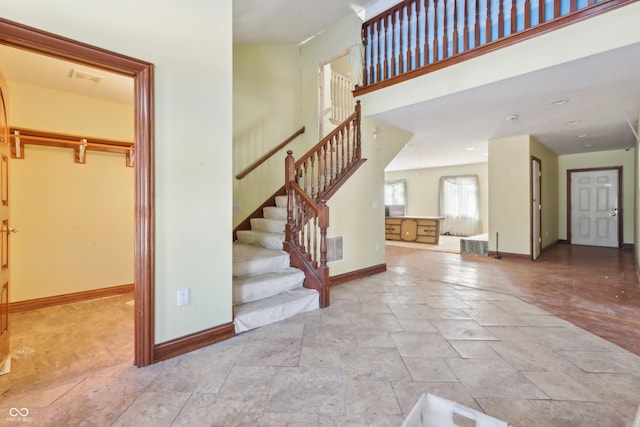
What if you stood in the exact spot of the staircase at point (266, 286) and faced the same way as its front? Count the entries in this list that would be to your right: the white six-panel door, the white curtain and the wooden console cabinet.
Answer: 0

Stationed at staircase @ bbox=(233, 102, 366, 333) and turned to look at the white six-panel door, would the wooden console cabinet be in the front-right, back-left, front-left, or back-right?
front-left

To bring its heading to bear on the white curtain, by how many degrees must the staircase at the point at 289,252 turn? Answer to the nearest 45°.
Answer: approximately 90° to its left

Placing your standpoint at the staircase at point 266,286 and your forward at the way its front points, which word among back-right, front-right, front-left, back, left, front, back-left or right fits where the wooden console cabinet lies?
left

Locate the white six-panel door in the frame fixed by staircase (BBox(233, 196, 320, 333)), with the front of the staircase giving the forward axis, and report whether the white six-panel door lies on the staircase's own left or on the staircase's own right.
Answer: on the staircase's own left

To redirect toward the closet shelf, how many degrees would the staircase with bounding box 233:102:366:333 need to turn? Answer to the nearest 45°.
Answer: approximately 135° to its right

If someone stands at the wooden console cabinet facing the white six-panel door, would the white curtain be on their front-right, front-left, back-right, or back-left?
front-left

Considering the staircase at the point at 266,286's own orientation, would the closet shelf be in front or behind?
behind

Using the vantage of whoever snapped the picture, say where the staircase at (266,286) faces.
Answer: facing the viewer and to the right of the viewer

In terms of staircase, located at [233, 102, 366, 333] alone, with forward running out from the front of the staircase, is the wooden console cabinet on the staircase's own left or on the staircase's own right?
on the staircase's own left

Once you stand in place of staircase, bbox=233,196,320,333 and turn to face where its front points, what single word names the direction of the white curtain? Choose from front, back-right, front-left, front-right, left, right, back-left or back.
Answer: left

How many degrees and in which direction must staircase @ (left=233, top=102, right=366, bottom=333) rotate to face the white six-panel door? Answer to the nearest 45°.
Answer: approximately 90° to its left
